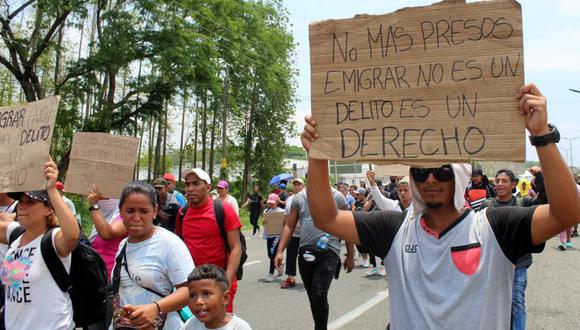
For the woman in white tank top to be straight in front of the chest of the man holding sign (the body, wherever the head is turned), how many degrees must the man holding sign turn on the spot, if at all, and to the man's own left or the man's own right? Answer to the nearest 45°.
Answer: approximately 90° to the man's own right

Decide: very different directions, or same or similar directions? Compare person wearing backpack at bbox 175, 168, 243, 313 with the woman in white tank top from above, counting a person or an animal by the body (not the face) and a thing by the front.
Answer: same or similar directions

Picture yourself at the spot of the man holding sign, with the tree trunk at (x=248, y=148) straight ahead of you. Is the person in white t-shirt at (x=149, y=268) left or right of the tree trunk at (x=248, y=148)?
left

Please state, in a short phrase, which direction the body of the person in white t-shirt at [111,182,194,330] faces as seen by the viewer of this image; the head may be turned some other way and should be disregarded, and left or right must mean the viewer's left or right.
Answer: facing the viewer and to the left of the viewer

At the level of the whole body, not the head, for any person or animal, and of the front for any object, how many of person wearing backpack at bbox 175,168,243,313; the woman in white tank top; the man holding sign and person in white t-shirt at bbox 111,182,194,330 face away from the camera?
0

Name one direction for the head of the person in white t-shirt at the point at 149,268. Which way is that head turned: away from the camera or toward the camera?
toward the camera

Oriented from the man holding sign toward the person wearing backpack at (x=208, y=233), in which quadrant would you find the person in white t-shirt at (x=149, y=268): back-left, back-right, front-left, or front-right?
front-left

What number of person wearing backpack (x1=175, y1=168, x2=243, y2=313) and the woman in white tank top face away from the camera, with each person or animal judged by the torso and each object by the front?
0

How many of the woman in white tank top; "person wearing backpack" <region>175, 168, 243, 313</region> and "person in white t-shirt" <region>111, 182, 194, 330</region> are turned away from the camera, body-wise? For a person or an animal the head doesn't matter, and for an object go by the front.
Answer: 0

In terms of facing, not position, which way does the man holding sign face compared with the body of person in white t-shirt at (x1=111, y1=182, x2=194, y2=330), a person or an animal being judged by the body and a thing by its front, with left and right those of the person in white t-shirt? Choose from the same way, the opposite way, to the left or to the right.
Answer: the same way

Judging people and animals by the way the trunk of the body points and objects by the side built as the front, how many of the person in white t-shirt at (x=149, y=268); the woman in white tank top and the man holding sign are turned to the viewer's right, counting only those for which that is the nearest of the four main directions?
0

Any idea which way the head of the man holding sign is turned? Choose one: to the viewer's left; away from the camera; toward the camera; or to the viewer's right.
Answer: toward the camera

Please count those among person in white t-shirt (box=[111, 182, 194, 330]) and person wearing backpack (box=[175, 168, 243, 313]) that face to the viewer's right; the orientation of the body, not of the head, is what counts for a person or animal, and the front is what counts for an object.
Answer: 0

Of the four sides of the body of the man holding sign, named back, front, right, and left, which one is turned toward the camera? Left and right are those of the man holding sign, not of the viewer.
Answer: front

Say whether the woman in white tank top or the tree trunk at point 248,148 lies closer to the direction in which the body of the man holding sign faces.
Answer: the woman in white tank top

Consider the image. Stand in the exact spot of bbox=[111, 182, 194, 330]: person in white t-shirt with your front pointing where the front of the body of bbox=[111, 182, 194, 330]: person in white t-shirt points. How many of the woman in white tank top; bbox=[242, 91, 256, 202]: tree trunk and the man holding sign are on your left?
1

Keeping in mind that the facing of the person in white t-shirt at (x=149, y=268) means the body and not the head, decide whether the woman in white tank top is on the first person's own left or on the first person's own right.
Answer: on the first person's own right
